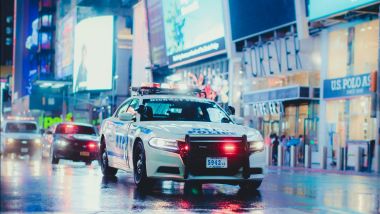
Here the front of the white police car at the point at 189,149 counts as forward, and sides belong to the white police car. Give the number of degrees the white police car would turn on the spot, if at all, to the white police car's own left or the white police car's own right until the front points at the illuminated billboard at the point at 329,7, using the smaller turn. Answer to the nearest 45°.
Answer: approximately 135° to the white police car's own left

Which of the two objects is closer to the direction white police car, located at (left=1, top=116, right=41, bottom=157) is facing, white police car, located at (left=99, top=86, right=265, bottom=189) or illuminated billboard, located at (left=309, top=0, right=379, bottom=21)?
the white police car

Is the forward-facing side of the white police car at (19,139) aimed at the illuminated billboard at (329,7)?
no

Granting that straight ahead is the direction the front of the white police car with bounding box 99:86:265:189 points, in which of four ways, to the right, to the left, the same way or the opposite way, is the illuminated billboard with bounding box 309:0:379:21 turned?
to the right

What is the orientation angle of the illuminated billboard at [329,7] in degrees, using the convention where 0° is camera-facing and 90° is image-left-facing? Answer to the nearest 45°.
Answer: approximately 45°

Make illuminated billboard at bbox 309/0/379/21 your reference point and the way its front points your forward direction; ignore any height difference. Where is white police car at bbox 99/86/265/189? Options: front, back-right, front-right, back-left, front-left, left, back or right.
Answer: front-left

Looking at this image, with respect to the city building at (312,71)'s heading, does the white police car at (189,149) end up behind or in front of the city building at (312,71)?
in front

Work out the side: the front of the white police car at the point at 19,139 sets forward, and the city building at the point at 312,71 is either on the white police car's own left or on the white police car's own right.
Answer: on the white police car's own left

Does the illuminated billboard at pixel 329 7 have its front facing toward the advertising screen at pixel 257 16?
no

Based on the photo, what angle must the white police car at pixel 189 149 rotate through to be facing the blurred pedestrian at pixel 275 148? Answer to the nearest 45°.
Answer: approximately 135° to its left

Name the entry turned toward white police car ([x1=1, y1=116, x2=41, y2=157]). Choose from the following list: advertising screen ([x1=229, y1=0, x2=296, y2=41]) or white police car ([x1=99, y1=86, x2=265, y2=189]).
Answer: the advertising screen

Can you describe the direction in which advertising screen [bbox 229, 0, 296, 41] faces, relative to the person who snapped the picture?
facing the viewer and to the left of the viewer

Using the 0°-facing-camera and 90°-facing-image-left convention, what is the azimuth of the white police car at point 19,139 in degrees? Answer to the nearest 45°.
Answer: approximately 0°

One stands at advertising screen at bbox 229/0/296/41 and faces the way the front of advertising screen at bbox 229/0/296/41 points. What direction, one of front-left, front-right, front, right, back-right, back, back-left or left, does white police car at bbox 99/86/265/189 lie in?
front-left

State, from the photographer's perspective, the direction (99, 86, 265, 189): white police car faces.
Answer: facing the viewer and to the right of the viewer

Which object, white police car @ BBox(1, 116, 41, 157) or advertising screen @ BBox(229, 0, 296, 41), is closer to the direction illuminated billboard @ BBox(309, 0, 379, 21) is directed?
the white police car
